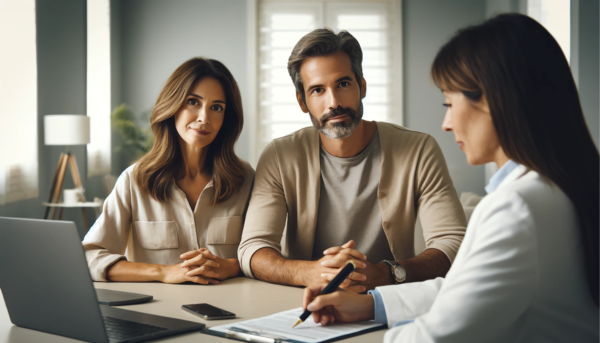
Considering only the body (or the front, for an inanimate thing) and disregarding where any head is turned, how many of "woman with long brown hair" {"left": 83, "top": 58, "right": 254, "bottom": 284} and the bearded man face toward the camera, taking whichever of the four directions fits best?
2

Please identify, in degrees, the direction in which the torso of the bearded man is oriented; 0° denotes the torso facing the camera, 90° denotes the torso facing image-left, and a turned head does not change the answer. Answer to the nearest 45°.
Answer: approximately 0°

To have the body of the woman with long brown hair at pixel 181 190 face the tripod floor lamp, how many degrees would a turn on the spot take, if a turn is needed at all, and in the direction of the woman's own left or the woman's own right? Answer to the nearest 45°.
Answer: approximately 180°

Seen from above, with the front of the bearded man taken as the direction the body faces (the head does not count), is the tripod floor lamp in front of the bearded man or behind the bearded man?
behind

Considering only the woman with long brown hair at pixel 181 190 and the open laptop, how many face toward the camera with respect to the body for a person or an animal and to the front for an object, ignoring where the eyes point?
1

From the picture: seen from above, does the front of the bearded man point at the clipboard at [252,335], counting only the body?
yes

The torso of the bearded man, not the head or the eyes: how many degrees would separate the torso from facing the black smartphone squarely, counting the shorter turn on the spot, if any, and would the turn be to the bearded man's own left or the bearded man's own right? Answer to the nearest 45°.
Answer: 0° — they already face it

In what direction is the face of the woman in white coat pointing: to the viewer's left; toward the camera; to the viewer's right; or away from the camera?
to the viewer's left

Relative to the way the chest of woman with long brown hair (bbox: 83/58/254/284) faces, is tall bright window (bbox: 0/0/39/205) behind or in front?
behind
